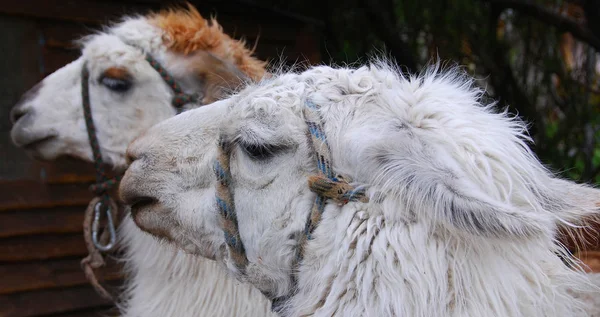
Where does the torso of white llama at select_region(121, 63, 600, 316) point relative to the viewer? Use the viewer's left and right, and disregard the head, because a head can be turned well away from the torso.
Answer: facing to the left of the viewer

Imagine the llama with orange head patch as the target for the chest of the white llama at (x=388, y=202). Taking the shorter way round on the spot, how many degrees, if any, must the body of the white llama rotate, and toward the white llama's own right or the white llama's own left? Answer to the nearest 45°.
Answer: approximately 45° to the white llama's own right

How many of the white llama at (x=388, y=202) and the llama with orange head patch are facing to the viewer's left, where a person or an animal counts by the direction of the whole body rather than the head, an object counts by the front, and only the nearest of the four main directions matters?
2

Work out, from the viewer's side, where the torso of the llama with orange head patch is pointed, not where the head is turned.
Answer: to the viewer's left

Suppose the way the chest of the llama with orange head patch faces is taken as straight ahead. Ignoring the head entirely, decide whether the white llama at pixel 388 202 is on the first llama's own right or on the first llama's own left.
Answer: on the first llama's own left
